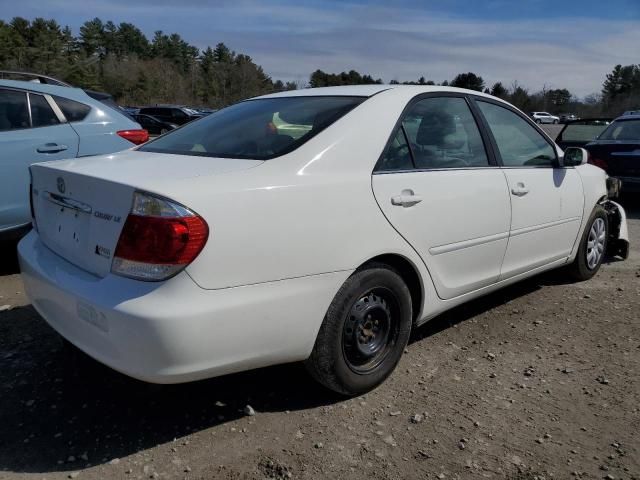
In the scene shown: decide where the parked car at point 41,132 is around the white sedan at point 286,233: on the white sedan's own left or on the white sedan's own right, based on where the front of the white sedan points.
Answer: on the white sedan's own left

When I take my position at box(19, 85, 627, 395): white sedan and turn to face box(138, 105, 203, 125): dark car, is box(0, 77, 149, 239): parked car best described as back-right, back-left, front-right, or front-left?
front-left

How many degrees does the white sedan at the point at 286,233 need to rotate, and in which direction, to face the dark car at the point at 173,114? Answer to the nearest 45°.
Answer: approximately 45° to its left

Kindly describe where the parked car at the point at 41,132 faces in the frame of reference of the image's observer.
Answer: facing to the left of the viewer

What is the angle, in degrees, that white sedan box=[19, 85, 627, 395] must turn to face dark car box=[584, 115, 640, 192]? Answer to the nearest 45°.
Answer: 0° — it already faces it

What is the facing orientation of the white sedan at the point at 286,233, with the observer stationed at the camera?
facing away from the viewer and to the right of the viewer

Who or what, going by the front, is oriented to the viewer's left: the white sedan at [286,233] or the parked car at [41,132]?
the parked car

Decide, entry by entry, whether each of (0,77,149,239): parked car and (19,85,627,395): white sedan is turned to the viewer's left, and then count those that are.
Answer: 1

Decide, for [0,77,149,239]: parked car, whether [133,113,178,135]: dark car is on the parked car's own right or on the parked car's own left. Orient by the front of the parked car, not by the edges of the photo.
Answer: on the parked car's own right

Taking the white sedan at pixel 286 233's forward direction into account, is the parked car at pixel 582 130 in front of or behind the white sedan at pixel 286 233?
in front

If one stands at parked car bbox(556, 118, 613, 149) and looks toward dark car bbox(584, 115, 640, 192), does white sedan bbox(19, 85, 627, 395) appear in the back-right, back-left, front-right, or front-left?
front-right

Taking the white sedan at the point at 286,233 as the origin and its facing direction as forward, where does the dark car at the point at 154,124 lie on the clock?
The dark car is roughly at 10 o'clock from the white sedan.
